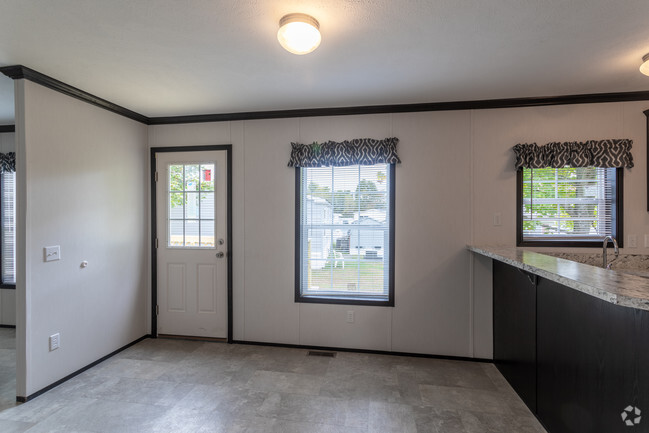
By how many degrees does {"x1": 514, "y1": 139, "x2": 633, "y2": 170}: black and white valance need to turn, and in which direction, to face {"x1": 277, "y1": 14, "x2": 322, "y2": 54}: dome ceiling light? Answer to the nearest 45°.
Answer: approximately 45° to its right

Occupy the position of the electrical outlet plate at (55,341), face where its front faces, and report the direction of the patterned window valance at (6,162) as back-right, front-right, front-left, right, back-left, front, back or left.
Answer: back-left

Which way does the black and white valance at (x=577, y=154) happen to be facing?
toward the camera

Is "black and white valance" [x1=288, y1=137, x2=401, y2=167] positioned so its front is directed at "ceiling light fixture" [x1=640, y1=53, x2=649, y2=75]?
no

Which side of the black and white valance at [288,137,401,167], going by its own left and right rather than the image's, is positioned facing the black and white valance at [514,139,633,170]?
left

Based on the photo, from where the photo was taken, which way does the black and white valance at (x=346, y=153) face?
toward the camera

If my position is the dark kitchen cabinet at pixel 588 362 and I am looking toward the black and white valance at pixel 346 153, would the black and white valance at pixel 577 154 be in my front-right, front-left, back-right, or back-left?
front-right

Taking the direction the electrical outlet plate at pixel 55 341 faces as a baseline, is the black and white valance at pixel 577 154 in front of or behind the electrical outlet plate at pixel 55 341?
in front

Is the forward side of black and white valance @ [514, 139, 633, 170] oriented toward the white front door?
no

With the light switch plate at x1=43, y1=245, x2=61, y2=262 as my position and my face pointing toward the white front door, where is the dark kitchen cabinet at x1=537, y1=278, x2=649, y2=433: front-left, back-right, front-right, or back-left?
front-right

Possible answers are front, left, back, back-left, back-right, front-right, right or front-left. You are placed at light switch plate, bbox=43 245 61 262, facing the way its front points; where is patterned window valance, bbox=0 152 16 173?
back-left

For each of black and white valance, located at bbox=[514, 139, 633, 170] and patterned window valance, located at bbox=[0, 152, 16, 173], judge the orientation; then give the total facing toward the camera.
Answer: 2

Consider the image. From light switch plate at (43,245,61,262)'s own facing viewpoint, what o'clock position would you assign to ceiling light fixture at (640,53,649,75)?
The ceiling light fixture is roughly at 12 o'clock from the light switch plate.

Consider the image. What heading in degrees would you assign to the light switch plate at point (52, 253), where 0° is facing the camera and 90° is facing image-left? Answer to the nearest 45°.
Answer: approximately 315°

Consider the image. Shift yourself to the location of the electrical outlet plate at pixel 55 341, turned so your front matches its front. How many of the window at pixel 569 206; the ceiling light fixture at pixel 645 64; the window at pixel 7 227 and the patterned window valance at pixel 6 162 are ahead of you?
2

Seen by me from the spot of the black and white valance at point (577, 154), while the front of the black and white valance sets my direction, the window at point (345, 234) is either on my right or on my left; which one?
on my right

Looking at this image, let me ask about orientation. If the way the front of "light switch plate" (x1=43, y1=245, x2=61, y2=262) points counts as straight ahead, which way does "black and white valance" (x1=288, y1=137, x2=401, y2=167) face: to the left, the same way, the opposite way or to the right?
to the right

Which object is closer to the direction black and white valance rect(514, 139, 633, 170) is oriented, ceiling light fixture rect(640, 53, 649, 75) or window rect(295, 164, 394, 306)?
the ceiling light fixture

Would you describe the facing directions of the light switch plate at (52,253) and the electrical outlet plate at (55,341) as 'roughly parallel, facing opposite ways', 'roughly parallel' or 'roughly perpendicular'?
roughly parallel
